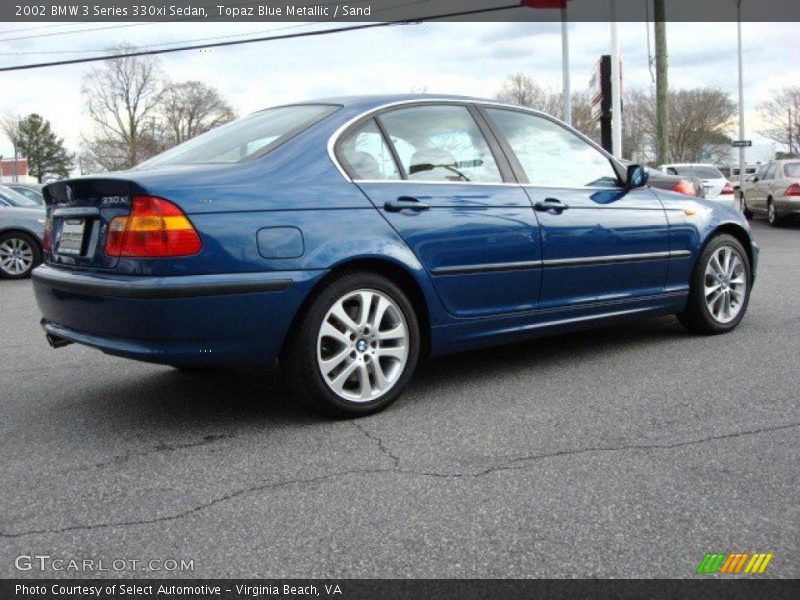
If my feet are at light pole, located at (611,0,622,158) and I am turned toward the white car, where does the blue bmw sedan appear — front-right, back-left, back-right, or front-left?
back-right

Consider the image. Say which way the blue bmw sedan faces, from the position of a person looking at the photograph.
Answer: facing away from the viewer and to the right of the viewer

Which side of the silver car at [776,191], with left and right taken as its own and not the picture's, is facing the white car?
left
